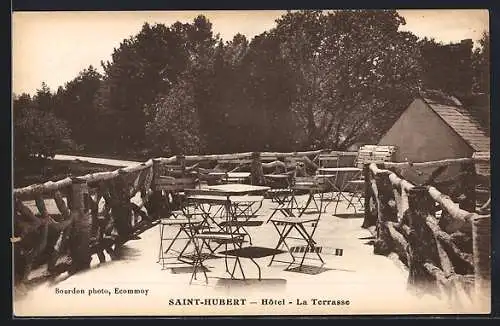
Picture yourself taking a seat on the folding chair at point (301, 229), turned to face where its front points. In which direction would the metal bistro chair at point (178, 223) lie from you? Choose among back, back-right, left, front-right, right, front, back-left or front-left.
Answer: front-right

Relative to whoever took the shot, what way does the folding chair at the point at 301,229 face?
facing the viewer and to the left of the viewer
